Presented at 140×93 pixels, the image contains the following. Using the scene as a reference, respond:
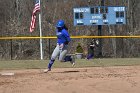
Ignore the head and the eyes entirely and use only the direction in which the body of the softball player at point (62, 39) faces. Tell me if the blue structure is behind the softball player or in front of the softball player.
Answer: behind

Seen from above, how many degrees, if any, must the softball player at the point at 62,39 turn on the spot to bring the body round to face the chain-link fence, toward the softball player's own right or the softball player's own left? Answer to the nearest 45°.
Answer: approximately 135° to the softball player's own right

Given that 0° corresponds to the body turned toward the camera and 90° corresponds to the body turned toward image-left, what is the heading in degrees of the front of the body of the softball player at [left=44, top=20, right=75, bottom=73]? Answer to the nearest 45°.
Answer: approximately 45°
